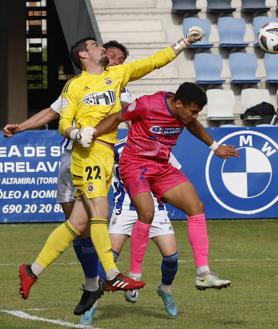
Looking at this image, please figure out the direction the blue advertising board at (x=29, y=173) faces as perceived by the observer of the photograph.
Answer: facing the viewer

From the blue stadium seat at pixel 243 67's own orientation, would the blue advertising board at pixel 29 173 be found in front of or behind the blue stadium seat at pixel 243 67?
in front

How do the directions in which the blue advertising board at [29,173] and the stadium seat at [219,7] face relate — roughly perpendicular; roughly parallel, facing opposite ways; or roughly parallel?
roughly parallel

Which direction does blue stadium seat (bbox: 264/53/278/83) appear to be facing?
toward the camera

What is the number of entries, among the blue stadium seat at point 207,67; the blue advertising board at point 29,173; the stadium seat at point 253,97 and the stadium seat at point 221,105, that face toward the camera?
4

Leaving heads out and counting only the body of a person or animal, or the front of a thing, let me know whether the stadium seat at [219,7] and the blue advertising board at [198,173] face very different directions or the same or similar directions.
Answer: same or similar directions

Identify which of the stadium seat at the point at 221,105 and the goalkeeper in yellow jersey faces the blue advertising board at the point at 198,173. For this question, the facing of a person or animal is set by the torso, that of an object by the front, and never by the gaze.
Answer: the stadium seat

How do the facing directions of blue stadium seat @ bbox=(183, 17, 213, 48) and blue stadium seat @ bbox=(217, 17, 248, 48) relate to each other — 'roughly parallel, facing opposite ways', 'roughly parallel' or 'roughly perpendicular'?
roughly parallel

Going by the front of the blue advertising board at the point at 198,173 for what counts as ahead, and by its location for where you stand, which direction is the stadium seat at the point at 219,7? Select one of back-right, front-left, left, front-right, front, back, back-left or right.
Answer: back

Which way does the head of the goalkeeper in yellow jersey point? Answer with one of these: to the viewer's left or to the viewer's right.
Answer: to the viewer's right

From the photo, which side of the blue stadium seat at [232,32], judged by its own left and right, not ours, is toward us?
front

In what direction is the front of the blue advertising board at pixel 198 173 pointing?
toward the camera

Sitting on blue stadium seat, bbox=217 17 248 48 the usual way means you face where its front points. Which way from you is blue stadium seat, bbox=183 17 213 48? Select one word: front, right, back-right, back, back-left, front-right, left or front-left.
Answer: right
